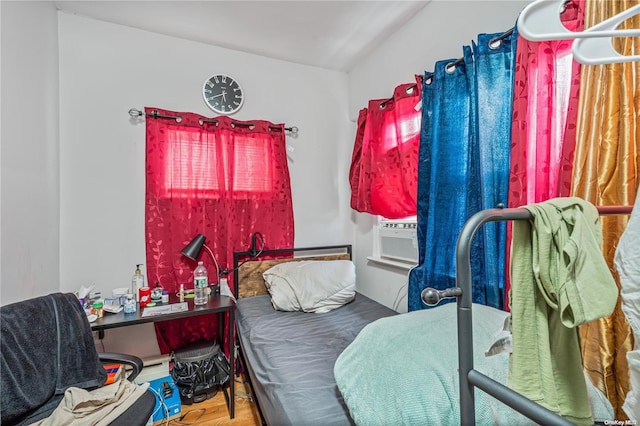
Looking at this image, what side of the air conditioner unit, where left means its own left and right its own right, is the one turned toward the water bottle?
front

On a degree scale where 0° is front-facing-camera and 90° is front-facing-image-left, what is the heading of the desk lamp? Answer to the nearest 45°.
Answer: approximately 90°

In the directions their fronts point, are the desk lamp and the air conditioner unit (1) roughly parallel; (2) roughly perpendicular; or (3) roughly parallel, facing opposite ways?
roughly parallel

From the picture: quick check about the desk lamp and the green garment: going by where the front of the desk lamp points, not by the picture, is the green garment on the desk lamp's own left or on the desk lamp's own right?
on the desk lamp's own left

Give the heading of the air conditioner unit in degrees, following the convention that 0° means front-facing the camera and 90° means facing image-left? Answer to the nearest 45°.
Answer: approximately 45°

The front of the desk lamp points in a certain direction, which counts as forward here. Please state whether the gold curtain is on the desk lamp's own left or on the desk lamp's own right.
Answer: on the desk lamp's own left

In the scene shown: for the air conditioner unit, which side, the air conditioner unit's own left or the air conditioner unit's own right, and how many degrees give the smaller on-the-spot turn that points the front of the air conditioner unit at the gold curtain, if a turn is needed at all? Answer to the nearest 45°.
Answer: approximately 90° to the air conditioner unit's own left

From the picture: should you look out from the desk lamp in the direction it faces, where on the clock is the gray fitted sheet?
The gray fitted sheet is roughly at 8 o'clock from the desk lamp.

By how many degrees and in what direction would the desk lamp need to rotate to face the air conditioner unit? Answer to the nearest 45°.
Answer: approximately 180°

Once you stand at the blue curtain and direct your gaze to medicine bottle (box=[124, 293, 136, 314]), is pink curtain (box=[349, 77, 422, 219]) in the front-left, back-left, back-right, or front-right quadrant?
front-right

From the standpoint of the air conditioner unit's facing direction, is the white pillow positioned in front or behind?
in front

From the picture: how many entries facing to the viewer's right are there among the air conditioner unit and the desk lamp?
0
